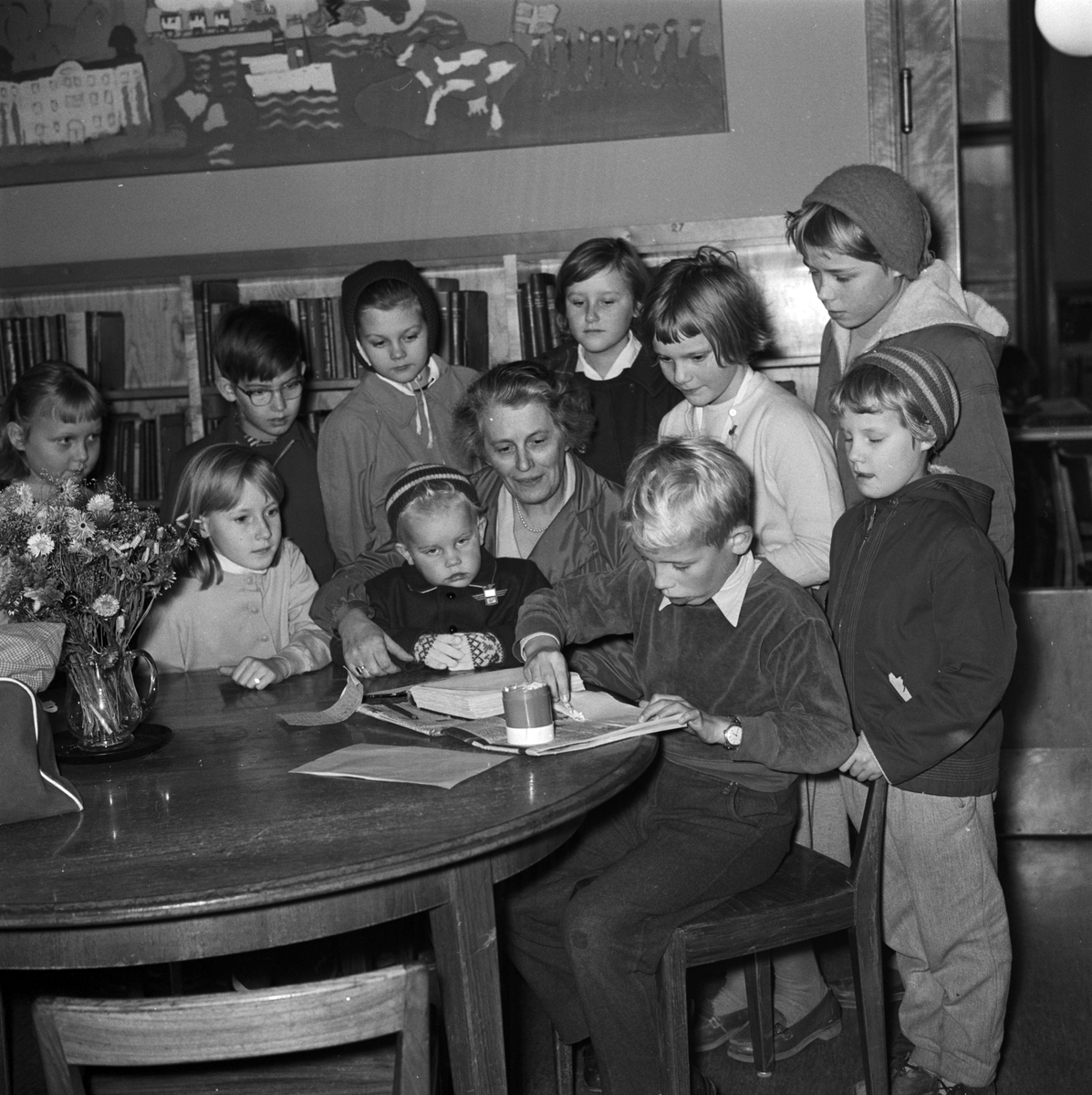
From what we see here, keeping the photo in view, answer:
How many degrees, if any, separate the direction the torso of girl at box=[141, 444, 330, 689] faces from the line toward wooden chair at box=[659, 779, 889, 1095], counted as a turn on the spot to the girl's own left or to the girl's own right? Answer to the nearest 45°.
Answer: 0° — they already face it

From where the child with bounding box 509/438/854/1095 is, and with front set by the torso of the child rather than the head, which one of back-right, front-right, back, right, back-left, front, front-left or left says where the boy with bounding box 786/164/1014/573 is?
back

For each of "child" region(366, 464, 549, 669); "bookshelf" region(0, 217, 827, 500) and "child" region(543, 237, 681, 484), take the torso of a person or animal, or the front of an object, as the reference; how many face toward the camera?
3

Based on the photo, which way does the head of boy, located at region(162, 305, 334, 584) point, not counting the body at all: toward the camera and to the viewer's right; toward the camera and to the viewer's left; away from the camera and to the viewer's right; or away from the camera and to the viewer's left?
toward the camera and to the viewer's right

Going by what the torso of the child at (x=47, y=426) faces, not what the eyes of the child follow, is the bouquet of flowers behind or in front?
in front

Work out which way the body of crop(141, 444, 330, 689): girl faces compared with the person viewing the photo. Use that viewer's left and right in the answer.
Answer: facing the viewer and to the right of the viewer

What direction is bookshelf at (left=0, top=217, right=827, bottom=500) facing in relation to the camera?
toward the camera

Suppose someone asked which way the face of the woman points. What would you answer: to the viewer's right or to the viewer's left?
to the viewer's right

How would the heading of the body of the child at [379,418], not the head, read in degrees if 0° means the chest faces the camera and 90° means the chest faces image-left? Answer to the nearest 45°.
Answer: approximately 315°

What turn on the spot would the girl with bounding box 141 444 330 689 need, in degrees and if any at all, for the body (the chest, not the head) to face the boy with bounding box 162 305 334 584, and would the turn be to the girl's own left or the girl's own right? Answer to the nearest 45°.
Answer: approximately 135° to the girl's own left

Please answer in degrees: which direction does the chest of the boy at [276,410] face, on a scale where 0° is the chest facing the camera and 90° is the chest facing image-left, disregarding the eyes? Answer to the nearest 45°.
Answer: approximately 315°
